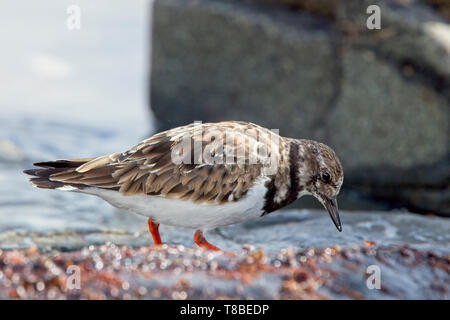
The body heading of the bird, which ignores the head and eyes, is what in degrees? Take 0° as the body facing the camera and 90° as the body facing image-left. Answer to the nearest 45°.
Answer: approximately 270°
